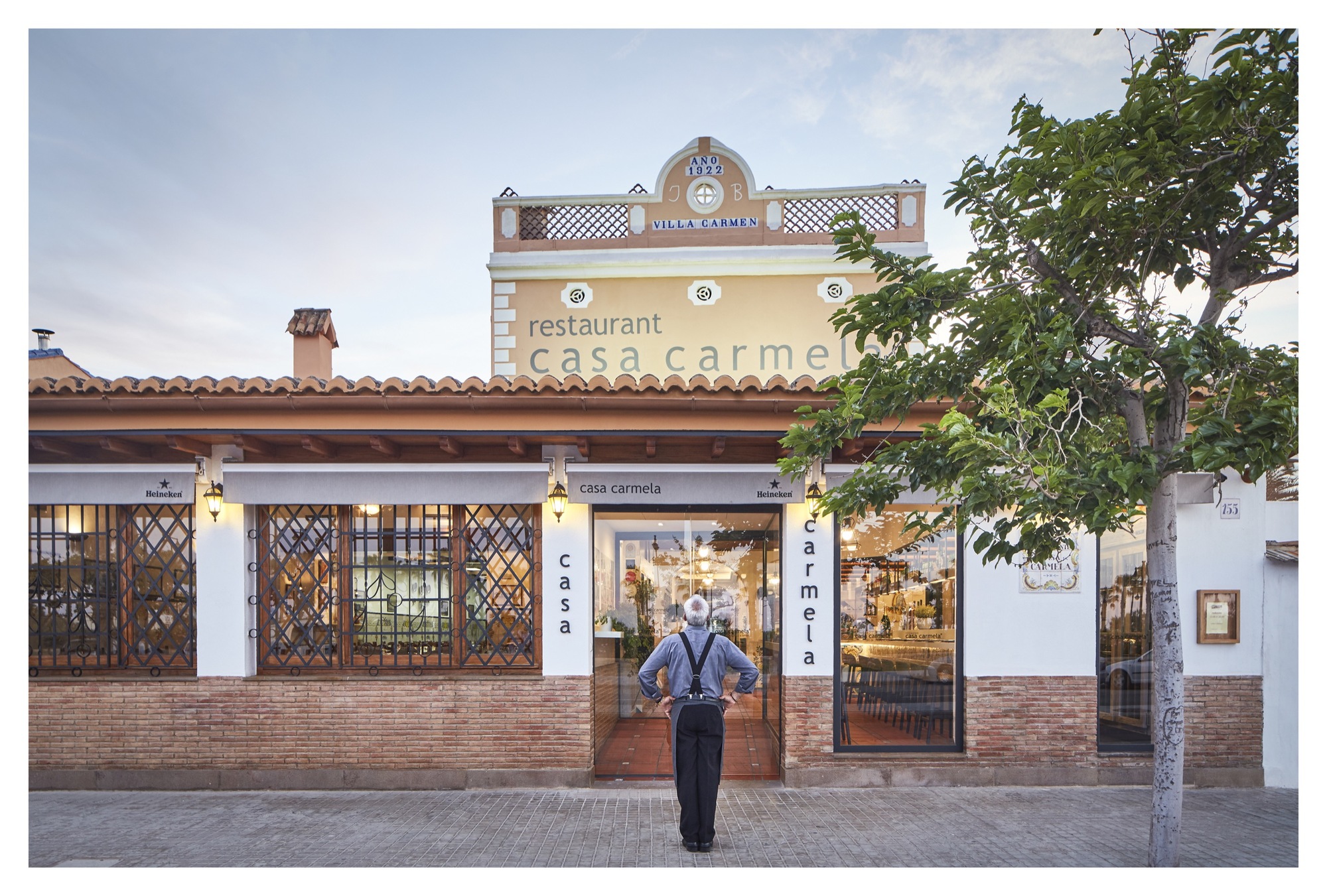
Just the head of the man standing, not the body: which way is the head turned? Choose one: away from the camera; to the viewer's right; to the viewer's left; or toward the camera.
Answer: away from the camera

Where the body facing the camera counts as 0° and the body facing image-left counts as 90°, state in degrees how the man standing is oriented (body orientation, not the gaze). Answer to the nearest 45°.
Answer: approximately 180°

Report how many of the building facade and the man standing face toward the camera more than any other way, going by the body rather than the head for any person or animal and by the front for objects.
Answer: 1

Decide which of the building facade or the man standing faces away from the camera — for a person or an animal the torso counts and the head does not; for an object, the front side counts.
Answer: the man standing

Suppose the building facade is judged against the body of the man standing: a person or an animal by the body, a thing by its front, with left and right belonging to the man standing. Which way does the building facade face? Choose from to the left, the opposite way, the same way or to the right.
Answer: the opposite way
